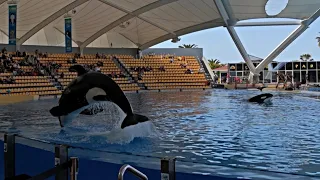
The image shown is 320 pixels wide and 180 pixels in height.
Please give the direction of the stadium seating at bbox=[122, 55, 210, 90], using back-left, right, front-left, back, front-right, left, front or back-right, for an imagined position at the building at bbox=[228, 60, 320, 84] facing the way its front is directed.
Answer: front-right

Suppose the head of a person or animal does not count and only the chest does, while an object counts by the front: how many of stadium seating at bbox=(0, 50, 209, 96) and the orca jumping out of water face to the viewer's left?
1

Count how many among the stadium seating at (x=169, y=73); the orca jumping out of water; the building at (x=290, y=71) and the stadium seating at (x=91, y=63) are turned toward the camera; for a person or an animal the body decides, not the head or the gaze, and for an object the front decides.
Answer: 3

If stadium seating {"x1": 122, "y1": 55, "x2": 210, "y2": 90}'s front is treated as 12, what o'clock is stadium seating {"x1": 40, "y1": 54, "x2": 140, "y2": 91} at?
stadium seating {"x1": 40, "y1": 54, "x2": 140, "y2": 91} is roughly at 2 o'clock from stadium seating {"x1": 122, "y1": 55, "x2": 210, "y2": 90}.

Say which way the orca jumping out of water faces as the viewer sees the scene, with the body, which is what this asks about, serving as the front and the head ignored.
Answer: to the viewer's left

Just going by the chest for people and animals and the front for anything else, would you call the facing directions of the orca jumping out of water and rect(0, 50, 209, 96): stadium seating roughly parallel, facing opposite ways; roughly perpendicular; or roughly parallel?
roughly perpendicular

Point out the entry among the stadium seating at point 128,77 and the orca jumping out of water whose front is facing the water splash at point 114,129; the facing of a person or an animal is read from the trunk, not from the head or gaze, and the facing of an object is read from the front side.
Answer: the stadium seating

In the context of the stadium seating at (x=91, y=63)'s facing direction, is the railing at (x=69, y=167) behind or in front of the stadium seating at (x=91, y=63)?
in front

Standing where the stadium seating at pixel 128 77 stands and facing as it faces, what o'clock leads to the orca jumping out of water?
The orca jumping out of water is roughly at 12 o'clock from the stadium seating.

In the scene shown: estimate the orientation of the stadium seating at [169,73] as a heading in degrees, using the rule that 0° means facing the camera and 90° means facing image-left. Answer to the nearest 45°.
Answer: approximately 0°

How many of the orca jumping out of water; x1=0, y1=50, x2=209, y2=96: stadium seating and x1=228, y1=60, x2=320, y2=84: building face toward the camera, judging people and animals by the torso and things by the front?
2

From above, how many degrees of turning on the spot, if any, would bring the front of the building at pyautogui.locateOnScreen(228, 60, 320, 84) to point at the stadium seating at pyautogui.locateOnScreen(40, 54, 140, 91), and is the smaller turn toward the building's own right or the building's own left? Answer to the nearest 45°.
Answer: approximately 45° to the building's own right

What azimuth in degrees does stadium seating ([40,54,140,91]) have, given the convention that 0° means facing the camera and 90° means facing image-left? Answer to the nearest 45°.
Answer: approximately 0°
